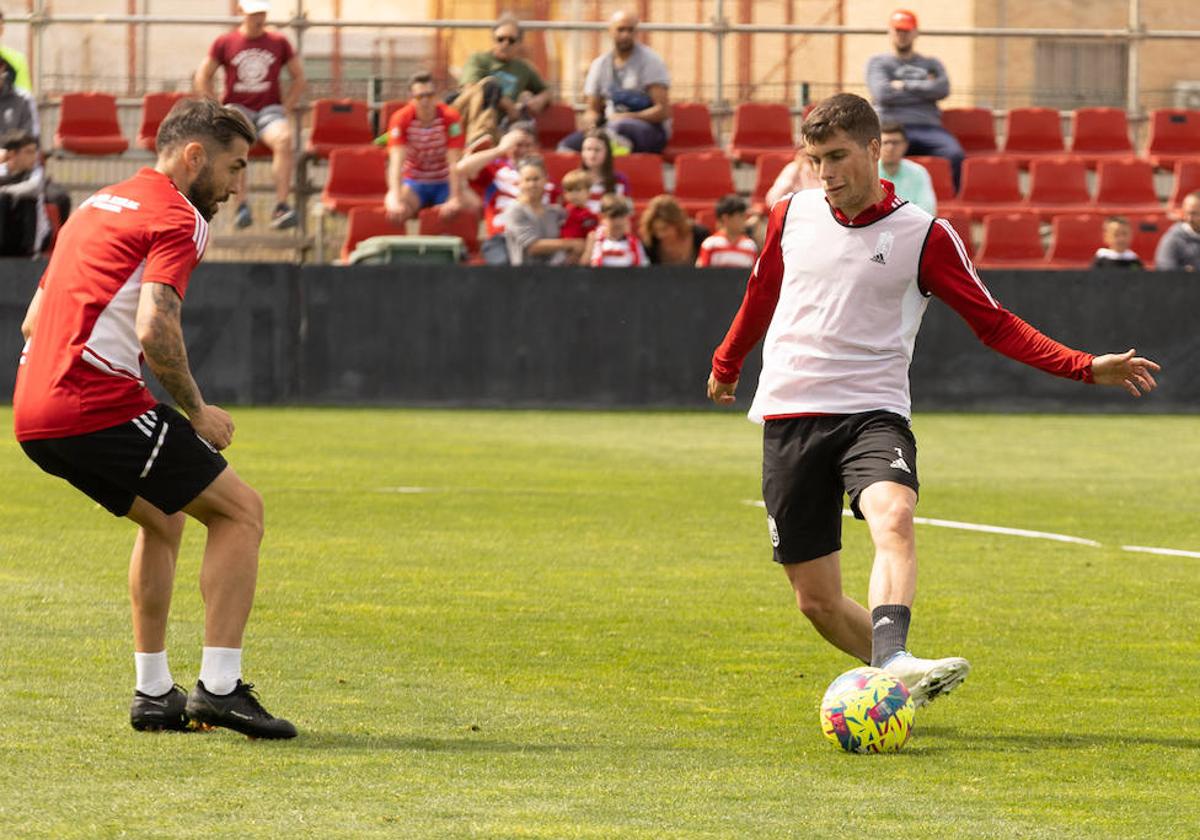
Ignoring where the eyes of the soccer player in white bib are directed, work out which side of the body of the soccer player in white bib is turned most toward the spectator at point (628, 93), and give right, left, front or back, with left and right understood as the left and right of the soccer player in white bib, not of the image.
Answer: back

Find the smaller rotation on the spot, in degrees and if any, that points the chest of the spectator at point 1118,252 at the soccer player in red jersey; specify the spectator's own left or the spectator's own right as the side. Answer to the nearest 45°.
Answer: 0° — they already face them

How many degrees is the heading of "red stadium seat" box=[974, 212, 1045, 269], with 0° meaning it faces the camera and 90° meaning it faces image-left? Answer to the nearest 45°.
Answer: approximately 0°

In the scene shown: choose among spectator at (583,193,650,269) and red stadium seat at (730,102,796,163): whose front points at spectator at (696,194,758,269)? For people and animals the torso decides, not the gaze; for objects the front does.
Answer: the red stadium seat

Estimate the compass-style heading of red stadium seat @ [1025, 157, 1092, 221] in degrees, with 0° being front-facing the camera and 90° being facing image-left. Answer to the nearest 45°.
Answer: approximately 0°
